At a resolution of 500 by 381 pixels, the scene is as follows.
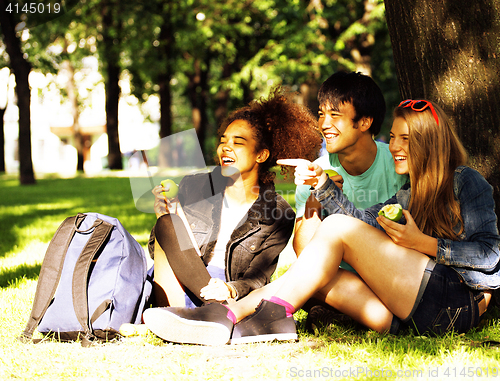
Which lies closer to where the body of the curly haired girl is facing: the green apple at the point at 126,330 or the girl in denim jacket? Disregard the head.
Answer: the green apple

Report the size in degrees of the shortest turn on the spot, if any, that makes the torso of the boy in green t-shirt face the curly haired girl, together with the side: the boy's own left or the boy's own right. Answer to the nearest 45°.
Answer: approximately 45° to the boy's own right

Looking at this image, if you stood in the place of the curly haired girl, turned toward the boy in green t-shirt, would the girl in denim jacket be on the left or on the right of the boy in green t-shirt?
right

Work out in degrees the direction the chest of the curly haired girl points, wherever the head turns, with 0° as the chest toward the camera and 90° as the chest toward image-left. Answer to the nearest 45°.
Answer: approximately 45°

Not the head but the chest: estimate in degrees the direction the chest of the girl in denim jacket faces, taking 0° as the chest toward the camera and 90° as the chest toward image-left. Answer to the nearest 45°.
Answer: approximately 90°

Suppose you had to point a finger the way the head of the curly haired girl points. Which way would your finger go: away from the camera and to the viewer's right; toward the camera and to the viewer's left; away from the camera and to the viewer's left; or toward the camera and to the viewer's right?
toward the camera and to the viewer's left

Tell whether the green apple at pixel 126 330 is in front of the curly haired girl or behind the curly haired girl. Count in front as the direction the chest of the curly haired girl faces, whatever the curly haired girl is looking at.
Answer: in front

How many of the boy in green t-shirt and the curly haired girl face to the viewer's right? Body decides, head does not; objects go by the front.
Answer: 0

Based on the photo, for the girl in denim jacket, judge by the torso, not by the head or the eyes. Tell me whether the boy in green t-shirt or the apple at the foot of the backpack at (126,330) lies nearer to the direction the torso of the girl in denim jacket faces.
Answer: the apple at the foot of the backpack

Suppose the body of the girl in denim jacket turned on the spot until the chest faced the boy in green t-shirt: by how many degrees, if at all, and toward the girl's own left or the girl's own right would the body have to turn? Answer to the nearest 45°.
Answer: approximately 90° to the girl's own right

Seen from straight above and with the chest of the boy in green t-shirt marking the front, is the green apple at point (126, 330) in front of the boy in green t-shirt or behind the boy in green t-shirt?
in front

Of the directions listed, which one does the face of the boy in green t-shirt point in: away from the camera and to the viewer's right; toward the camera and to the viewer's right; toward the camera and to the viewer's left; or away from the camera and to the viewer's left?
toward the camera and to the viewer's left
